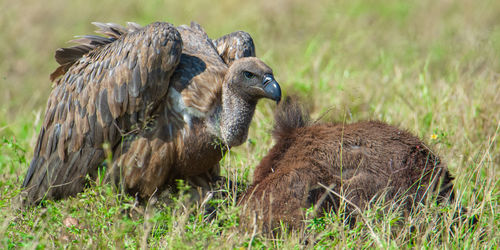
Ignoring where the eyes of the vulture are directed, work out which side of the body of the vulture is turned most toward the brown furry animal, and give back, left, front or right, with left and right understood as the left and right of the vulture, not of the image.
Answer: front

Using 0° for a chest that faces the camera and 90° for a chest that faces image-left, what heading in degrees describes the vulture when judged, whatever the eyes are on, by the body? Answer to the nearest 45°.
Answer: approximately 315°
